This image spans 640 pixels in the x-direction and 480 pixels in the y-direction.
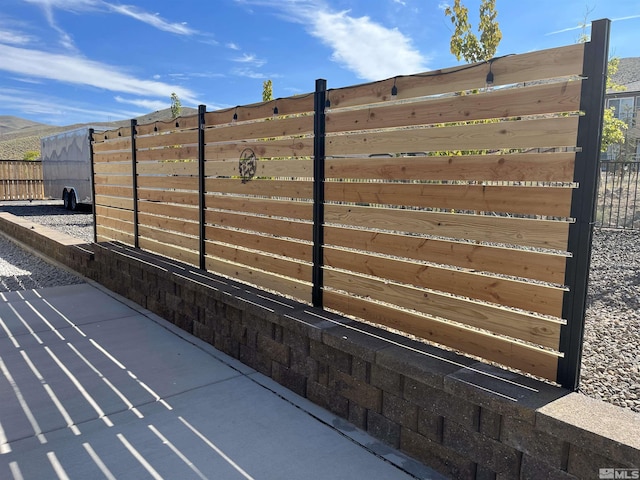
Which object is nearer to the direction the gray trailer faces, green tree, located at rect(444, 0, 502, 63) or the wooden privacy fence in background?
the wooden privacy fence in background

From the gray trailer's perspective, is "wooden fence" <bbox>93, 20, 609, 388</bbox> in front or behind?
behind

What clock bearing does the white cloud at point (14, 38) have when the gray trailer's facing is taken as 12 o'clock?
The white cloud is roughly at 1 o'clock from the gray trailer.

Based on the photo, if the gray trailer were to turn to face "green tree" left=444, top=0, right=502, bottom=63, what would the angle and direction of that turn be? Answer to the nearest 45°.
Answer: approximately 180°

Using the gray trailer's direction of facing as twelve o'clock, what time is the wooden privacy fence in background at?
The wooden privacy fence in background is roughly at 1 o'clock from the gray trailer.

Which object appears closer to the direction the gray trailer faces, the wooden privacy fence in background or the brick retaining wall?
the wooden privacy fence in background

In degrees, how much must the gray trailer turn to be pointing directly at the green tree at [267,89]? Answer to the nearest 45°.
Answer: approximately 180°

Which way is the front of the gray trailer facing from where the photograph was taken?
facing away from the viewer and to the left of the viewer

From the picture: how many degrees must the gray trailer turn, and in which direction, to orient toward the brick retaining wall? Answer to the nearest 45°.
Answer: approximately 135° to its left
